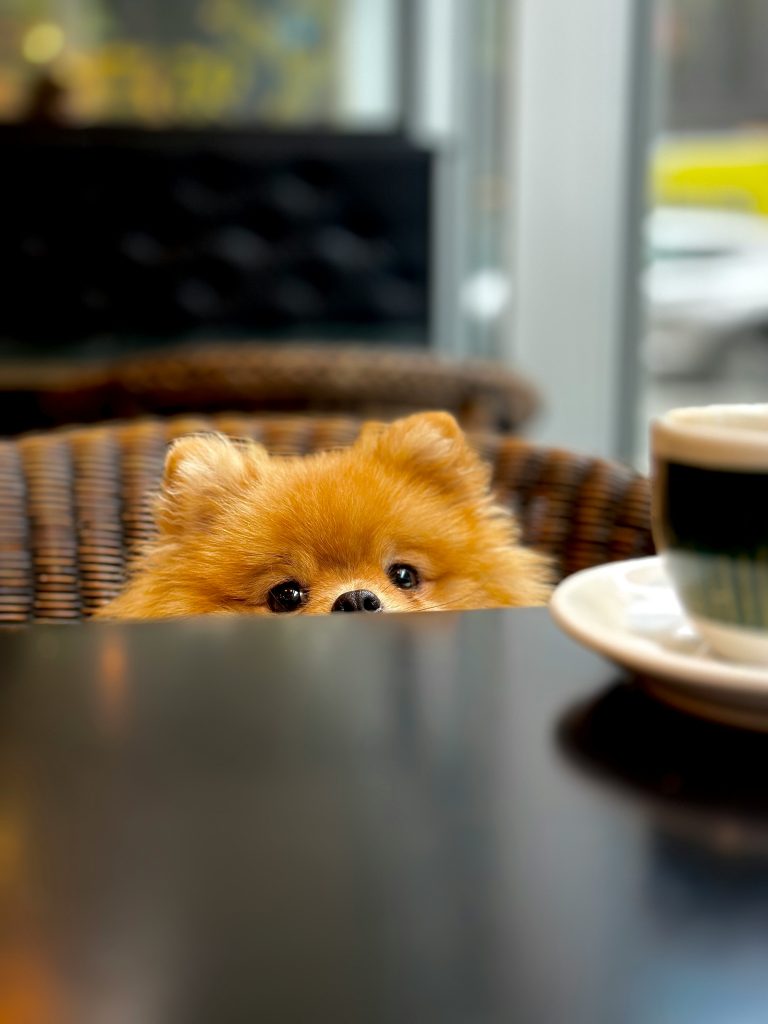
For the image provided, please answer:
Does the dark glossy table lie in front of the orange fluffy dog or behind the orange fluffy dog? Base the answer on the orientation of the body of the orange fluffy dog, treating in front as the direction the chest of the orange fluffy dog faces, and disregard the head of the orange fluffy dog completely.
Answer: in front

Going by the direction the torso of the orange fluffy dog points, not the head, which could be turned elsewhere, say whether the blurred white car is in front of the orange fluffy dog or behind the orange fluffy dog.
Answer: behind

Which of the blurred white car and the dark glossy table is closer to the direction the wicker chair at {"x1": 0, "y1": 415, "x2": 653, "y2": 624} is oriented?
the dark glossy table

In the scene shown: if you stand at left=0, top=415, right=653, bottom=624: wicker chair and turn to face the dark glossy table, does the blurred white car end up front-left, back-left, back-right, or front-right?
back-left

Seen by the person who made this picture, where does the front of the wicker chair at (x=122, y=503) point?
facing the viewer

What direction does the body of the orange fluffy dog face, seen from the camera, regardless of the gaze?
toward the camera

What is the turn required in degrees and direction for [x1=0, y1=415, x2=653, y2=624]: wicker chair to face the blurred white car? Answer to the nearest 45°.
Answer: approximately 135° to its left
